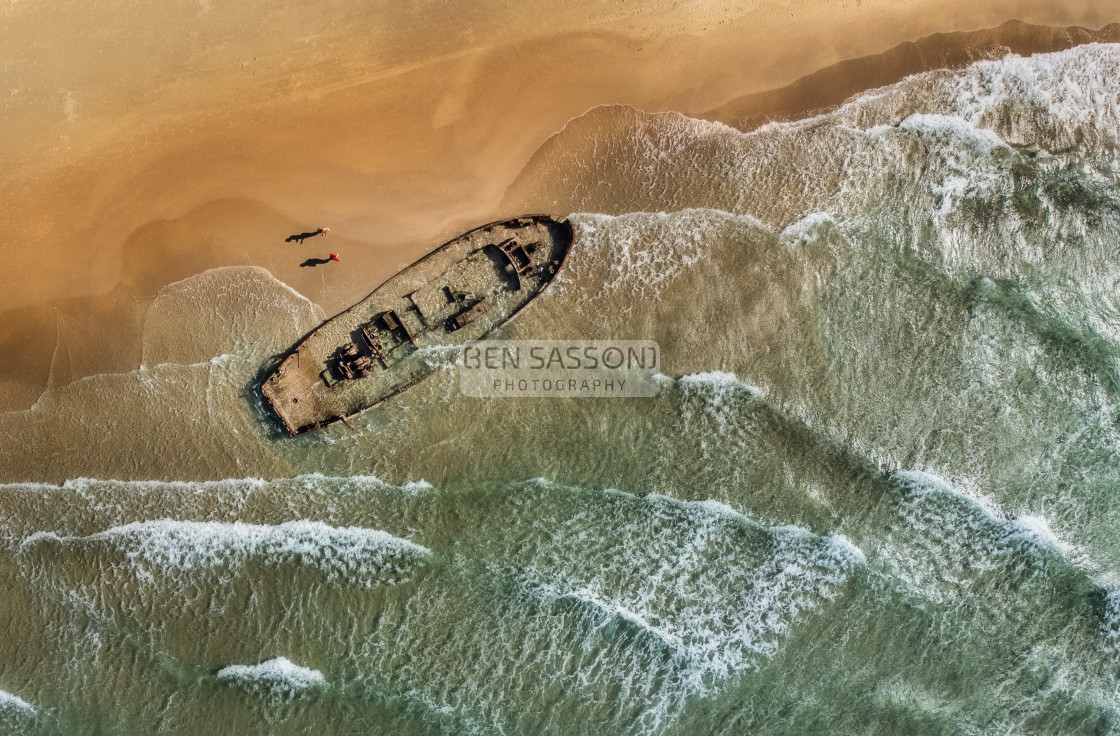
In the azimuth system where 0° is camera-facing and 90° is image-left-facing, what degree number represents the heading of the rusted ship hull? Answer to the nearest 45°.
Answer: approximately 225°
